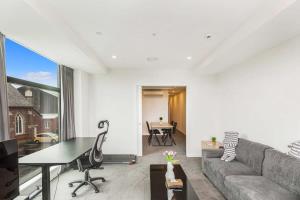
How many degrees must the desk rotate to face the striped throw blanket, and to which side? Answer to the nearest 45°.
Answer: approximately 45° to its left

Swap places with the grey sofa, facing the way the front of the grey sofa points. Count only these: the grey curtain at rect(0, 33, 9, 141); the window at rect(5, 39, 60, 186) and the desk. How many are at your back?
0

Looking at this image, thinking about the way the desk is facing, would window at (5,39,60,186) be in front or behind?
behind

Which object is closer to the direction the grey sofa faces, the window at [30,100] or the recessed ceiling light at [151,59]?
the window

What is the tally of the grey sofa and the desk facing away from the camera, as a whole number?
0

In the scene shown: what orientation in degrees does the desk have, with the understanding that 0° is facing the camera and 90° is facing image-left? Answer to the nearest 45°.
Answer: approximately 315°

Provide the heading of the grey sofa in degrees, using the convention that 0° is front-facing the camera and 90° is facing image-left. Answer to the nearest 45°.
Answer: approximately 45°

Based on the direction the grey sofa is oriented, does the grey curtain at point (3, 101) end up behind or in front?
in front
